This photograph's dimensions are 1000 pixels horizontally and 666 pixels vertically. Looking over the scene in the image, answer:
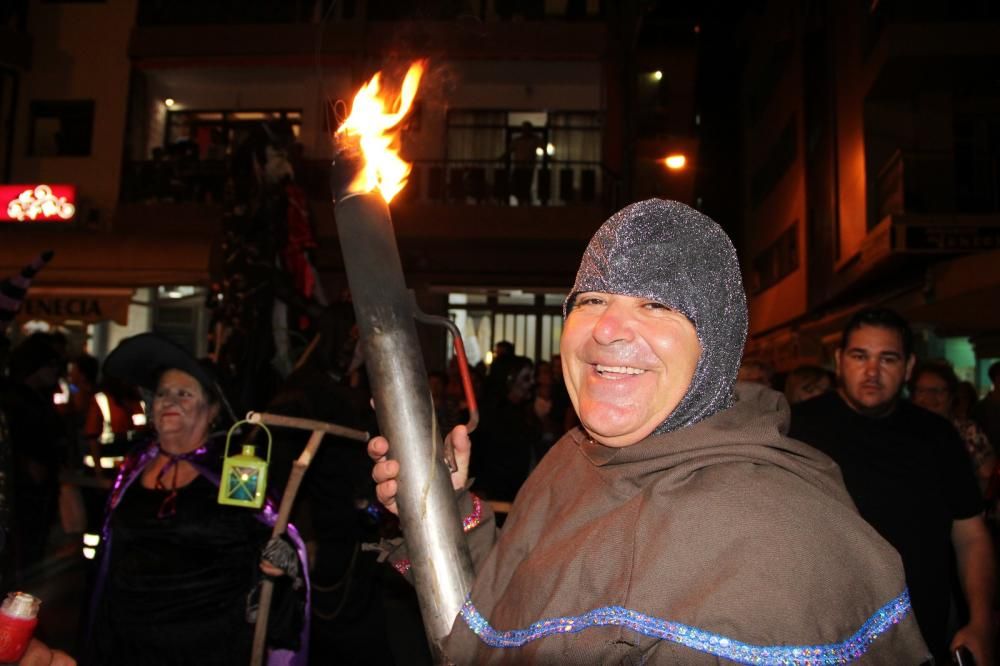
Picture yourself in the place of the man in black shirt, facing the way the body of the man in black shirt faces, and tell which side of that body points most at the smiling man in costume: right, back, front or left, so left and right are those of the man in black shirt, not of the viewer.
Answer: front

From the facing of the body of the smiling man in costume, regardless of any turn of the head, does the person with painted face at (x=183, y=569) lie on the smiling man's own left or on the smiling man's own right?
on the smiling man's own right

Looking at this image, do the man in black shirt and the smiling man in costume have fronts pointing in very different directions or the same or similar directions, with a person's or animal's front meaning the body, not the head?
same or similar directions

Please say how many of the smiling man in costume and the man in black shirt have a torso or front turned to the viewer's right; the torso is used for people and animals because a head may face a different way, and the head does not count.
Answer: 0

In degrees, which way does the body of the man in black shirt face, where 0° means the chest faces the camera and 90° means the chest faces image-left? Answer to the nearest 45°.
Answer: approximately 0°

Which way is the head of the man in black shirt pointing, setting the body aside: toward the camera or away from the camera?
toward the camera

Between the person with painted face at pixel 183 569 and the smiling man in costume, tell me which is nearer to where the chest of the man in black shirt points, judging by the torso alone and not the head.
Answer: the smiling man in costume

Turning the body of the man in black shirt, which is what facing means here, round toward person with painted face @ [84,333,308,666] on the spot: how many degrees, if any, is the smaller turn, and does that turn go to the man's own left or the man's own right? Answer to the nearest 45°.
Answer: approximately 45° to the man's own right

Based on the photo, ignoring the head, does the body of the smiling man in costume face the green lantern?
no

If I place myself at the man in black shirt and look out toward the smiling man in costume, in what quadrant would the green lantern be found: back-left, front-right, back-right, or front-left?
front-right

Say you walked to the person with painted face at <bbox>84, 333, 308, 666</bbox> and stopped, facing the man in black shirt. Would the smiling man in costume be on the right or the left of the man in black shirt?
right

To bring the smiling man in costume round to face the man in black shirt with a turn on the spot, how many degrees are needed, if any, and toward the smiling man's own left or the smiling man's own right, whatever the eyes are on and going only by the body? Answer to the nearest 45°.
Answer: approximately 180°

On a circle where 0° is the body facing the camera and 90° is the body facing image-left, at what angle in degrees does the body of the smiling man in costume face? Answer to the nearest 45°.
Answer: approximately 45°
